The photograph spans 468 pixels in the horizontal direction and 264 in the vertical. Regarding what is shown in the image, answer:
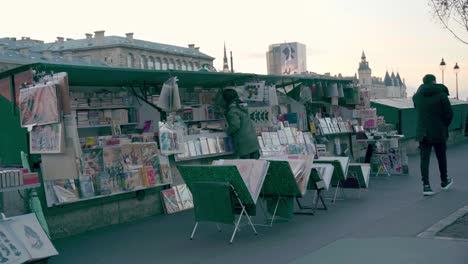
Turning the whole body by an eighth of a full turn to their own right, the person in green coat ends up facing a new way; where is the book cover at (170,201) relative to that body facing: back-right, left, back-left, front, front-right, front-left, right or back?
back-left

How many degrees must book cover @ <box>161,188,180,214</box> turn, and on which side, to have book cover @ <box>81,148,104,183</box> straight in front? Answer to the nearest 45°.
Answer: approximately 90° to its right

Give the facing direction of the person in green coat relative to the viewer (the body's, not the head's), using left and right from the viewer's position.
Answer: facing away from the viewer and to the left of the viewer

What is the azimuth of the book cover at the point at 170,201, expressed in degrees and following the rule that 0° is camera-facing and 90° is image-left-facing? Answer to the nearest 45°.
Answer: approximately 315°

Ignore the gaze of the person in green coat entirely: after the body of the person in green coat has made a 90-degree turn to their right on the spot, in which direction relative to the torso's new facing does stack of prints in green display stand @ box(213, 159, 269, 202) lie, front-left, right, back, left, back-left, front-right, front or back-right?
back-right

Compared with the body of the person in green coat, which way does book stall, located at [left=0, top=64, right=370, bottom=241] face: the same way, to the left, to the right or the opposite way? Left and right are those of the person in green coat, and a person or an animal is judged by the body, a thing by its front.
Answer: the opposite way

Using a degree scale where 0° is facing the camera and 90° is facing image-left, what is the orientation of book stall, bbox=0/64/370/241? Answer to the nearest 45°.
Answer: approximately 315°

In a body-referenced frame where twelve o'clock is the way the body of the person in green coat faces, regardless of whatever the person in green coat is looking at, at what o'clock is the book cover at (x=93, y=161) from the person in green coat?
The book cover is roughly at 9 o'clock from the person in green coat.

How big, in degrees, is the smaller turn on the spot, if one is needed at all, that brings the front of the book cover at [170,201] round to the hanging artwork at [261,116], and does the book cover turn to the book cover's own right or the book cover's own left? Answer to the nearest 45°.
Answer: approximately 90° to the book cover's own left
